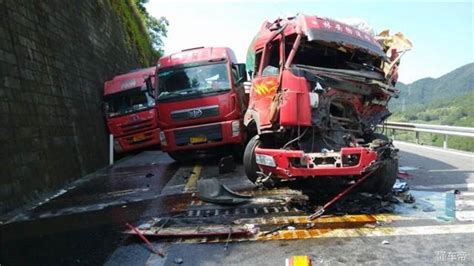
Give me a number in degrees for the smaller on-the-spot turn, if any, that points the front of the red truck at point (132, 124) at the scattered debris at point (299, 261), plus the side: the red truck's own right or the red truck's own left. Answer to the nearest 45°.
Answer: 0° — it already faces it

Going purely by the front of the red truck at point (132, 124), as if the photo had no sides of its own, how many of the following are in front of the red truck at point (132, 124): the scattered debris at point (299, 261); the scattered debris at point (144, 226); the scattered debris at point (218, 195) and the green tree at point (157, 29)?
3

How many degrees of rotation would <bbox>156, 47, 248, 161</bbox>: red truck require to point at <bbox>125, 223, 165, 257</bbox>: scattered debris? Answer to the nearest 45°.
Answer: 0° — it already faces it

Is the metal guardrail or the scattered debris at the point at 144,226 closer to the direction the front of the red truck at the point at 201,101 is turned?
the scattered debris

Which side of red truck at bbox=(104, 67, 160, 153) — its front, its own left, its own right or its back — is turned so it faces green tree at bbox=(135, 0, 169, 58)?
back

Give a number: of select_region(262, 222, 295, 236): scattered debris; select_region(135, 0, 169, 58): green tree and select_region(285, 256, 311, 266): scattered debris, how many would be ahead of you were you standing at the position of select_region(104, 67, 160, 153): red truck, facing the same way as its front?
2

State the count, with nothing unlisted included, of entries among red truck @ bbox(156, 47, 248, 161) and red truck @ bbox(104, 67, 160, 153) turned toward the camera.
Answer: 2

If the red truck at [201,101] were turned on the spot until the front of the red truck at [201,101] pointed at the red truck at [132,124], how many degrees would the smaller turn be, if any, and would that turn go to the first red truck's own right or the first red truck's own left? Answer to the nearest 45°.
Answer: approximately 135° to the first red truck's own right

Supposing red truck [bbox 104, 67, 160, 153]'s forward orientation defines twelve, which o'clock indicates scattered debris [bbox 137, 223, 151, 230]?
The scattered debris is roughly at 12 o'clock from the red truck.

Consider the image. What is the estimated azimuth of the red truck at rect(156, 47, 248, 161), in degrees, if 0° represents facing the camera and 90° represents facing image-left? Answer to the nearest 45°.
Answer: approximately 0°

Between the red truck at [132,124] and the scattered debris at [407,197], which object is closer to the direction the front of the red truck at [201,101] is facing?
the scattered debris
